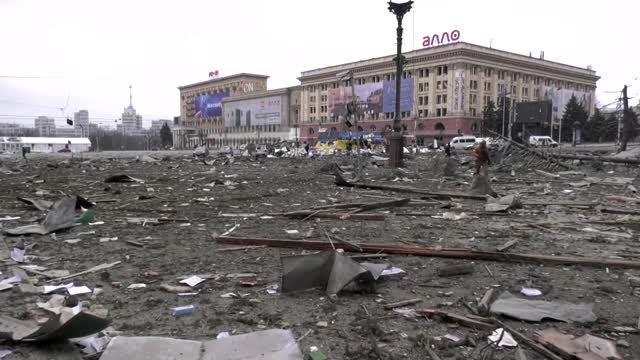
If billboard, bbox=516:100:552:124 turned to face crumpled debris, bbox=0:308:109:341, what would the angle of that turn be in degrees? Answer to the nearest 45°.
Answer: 0° — it already faces it

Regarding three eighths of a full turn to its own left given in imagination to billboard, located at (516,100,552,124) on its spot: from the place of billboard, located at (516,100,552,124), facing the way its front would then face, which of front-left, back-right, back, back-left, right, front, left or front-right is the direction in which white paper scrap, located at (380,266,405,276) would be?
back-right

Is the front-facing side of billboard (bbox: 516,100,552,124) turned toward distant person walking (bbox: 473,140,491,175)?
yes

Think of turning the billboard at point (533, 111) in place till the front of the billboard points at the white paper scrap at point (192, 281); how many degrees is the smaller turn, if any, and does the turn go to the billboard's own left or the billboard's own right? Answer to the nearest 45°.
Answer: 0° — it already faces it

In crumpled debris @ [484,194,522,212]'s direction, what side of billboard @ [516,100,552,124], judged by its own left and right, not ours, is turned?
front

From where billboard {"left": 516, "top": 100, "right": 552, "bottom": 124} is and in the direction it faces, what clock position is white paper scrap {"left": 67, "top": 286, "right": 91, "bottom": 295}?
The white paper scrap is roughly at 12 o'clock from the billboard.

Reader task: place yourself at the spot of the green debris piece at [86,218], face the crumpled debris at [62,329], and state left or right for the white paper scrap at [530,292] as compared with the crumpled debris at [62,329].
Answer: left

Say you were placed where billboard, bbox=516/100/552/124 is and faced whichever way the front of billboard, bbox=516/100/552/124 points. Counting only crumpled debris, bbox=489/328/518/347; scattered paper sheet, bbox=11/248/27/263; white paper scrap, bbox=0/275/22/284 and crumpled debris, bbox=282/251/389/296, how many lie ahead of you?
4

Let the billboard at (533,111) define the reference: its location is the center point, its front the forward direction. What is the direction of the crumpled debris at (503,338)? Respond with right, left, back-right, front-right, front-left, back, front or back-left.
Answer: front

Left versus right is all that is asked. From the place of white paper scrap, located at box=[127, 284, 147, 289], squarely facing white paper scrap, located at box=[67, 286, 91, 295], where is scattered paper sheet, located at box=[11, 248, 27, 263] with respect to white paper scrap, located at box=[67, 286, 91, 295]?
right

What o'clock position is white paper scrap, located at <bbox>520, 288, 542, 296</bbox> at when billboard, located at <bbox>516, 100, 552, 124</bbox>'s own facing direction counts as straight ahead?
The white paper scrap is roughly at 12 o'clock from the billboard.

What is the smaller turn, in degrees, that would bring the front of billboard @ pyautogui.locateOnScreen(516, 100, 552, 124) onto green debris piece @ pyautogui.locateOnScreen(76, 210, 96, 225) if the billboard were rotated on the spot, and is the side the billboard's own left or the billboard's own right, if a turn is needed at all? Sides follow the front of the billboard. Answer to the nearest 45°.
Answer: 0° — it already faces it

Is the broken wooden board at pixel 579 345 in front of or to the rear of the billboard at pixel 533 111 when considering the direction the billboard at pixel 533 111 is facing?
in front

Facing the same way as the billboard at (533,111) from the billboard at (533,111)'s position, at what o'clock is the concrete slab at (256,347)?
The concrete slab is roughly at 12 o'clock from the billboard.

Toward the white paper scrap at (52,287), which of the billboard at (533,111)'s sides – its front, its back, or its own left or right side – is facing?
front

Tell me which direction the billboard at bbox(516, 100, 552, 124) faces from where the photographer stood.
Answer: facing the viewer

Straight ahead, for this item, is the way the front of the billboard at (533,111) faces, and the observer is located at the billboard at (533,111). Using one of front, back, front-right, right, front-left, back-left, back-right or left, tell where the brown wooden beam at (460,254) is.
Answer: front

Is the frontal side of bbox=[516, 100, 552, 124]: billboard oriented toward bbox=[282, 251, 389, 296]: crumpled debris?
yes

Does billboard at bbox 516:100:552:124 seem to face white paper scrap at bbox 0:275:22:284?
yes

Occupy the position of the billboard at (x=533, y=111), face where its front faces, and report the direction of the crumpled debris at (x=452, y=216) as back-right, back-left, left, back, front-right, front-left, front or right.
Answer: front
